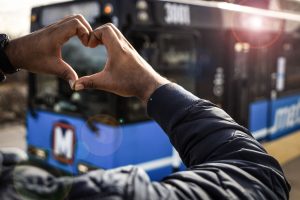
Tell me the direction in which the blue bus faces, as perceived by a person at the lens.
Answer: facing the viewer and to the left of the viewer
